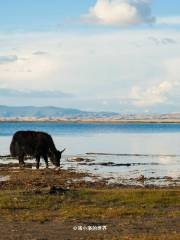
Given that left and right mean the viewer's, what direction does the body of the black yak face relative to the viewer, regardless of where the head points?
facing to the right of the viewer
